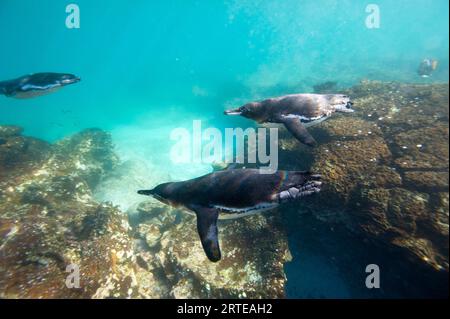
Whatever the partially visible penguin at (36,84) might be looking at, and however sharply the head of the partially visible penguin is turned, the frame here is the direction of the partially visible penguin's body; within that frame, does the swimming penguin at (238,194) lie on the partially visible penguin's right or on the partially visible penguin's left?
on the partially visible penguin's right

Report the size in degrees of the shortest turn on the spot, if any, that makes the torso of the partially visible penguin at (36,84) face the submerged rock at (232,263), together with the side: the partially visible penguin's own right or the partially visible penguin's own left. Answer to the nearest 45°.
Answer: approximately 45° to the partially visible penguin's own right

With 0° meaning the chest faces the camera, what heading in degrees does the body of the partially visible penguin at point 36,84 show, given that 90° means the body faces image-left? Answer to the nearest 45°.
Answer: approximately 270°
